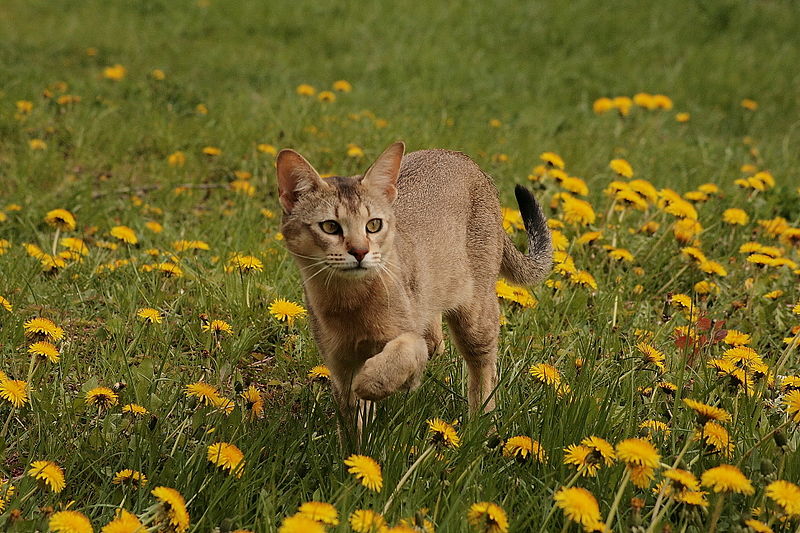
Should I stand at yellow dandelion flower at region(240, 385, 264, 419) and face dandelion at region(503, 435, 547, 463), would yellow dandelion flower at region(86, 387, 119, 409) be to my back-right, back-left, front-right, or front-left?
back-right

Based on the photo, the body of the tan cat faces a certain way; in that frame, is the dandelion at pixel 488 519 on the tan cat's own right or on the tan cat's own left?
on the tan cat's own left

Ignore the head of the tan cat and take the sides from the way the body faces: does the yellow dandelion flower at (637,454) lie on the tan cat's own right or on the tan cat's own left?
on the tan cat's own left

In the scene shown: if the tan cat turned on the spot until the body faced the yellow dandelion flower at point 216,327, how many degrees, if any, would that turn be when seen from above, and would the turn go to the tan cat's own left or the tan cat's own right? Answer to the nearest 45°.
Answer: approximately 45° to the tan cat's own right

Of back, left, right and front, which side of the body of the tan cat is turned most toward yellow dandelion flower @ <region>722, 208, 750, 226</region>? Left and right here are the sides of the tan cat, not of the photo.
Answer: back

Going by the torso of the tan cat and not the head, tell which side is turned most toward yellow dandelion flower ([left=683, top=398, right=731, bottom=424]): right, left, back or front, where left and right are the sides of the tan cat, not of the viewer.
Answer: left

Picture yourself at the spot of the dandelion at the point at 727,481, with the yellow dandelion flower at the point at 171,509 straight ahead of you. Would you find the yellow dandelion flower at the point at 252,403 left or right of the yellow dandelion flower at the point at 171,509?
right

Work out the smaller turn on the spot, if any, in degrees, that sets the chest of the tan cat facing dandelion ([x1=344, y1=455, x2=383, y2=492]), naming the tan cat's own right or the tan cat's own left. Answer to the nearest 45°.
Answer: approximately 45° to the tan cat's own left

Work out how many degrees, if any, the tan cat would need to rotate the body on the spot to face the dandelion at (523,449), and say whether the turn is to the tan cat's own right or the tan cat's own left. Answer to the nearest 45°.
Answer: approximately 90° to the tan cat's own left

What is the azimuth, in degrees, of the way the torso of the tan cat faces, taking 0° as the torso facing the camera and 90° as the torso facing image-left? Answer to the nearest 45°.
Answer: approximately 45°
